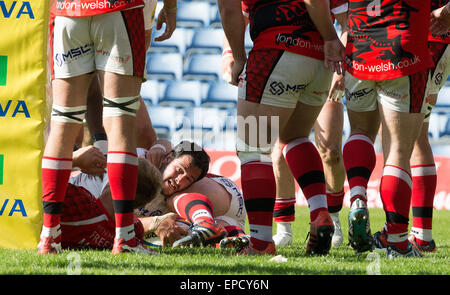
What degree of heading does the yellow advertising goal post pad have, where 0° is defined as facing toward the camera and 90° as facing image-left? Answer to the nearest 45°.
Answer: approximately 0°
